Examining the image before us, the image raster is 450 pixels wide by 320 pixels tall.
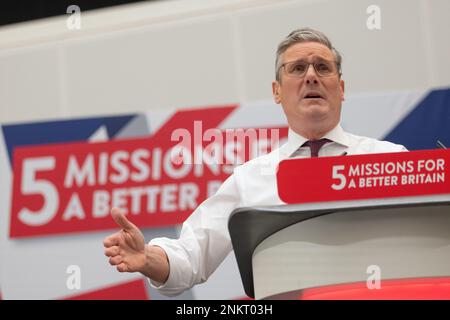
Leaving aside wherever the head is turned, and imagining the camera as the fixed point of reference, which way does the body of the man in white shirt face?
toward the camera

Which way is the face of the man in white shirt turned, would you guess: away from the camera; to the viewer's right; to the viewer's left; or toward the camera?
toward the camera
